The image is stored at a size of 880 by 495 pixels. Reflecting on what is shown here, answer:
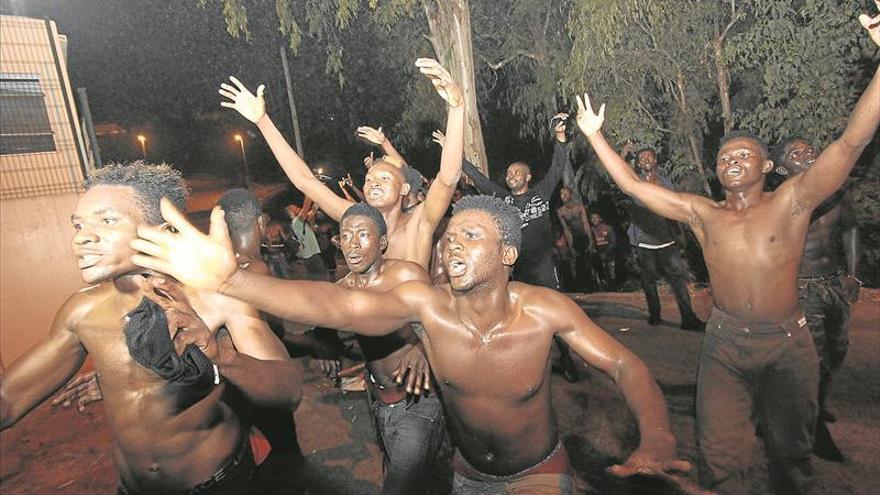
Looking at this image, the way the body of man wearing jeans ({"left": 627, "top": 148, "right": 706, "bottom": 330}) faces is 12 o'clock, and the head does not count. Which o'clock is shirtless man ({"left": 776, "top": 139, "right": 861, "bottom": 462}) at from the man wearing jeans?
The shirtless man is roughly at 11 o'clock from the man wearing jeans.

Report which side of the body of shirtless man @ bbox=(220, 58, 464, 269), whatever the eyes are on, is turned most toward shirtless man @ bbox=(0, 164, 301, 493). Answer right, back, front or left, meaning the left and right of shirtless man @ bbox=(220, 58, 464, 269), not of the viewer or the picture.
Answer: front

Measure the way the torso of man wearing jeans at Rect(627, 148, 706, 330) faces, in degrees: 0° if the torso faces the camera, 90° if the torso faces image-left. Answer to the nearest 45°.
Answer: approximately 0°

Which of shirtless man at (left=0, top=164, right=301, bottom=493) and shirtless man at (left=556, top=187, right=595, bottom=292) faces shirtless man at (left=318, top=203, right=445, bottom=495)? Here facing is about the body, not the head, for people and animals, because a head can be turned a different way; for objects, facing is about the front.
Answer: shirtless man at (left=556, top=187, right=595, bottom=292)

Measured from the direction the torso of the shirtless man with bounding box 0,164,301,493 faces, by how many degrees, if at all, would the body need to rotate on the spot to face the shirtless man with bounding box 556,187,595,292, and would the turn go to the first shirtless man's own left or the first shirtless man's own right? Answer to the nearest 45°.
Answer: approximately 180°

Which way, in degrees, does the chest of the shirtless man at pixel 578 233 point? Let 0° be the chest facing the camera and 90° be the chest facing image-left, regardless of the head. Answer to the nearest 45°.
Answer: approximately 0°

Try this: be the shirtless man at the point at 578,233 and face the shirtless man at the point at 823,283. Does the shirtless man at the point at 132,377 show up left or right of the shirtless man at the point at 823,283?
right

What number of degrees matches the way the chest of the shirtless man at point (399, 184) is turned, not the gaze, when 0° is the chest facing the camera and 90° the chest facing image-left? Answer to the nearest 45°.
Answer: approximately 45°

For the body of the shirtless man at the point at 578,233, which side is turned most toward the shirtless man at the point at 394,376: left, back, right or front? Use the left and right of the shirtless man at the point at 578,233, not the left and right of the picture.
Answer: front
